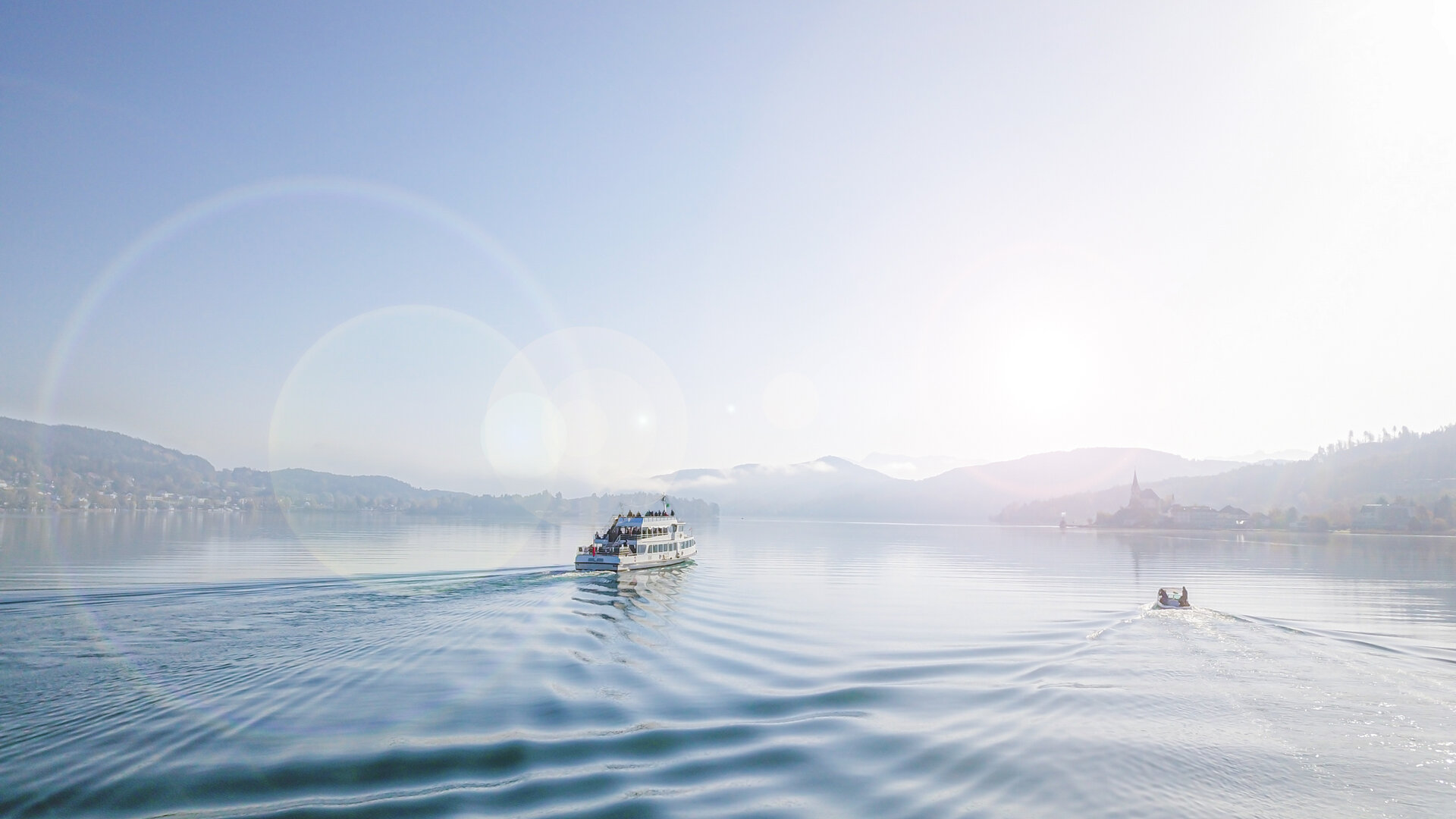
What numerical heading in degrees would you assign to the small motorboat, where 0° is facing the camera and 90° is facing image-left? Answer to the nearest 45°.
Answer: approximately 180°
